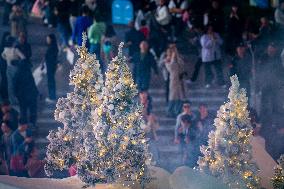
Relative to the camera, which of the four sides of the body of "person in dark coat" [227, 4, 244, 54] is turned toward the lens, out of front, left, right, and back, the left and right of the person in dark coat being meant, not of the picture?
front

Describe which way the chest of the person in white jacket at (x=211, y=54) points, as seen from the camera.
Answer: toward the camera

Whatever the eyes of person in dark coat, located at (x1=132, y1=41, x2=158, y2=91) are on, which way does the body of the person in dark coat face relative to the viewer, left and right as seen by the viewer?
facing the viewer

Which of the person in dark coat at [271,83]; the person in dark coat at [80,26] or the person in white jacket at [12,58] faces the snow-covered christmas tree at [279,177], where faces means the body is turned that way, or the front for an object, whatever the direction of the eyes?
the person in dark coat at [271,83]

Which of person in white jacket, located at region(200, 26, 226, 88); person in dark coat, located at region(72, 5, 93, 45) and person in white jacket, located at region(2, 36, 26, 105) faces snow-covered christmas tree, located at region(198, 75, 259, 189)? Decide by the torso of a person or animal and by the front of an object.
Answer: person in white jacket, located at region(200, 26, 226, 88)

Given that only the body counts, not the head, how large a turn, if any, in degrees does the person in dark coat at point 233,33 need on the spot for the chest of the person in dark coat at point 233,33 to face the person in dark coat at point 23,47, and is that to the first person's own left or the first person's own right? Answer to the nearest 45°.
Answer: approximately 45° to the first person's own right

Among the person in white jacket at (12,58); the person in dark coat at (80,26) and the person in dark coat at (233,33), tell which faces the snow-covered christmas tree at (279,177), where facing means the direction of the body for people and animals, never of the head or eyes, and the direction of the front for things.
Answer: the person in dark coat at (233,33)

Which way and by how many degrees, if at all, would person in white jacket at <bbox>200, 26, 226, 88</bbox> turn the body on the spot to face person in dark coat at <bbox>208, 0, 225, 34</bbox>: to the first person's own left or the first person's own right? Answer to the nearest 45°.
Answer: approximately 180°
